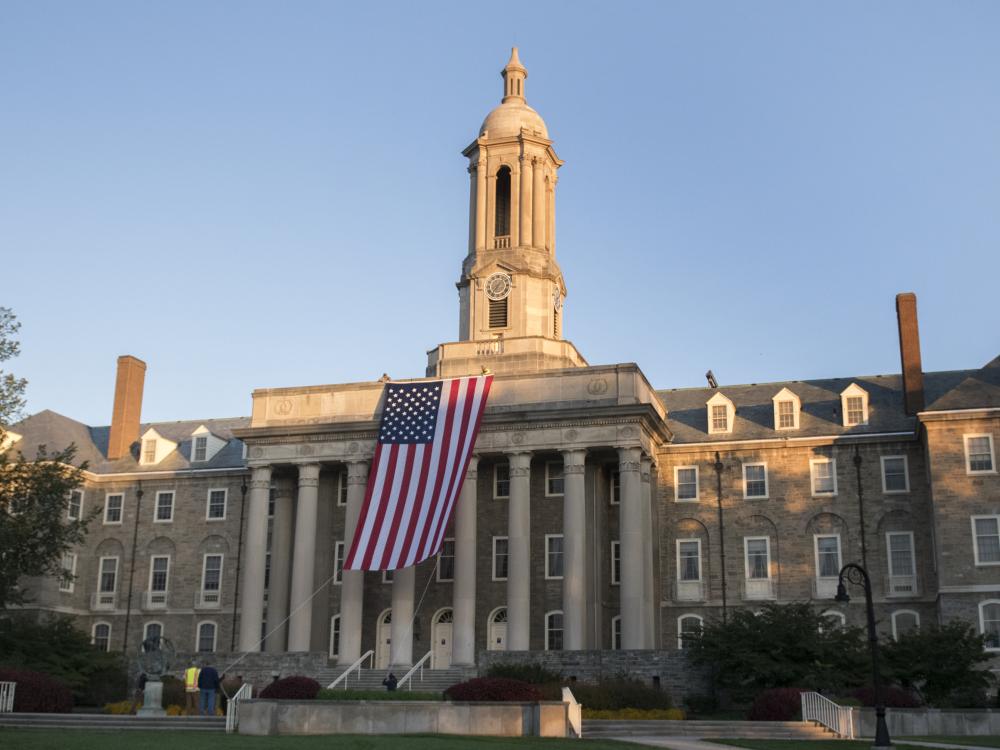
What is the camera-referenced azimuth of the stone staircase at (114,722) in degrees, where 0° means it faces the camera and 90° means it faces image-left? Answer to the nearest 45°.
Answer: approximately 0°

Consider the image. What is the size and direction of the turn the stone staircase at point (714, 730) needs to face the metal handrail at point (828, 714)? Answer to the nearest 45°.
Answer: approximately 90° to its left

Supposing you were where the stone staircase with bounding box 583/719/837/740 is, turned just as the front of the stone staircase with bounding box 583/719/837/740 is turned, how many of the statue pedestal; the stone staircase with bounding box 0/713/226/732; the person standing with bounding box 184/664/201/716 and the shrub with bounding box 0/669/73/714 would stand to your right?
4

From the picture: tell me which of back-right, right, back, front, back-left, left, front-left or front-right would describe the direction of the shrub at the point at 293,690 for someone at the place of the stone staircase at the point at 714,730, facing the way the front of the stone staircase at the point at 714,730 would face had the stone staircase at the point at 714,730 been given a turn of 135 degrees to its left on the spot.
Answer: back-left

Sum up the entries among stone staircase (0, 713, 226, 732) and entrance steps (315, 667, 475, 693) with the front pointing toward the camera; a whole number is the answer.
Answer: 2

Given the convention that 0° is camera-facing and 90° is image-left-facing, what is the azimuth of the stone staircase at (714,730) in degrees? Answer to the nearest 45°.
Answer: approximately 0°

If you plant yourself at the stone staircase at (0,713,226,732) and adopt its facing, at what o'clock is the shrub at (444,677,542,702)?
The shrub is roughly at 10 o'clock from the stone staircase.

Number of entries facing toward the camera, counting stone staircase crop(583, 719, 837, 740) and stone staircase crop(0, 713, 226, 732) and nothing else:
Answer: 2

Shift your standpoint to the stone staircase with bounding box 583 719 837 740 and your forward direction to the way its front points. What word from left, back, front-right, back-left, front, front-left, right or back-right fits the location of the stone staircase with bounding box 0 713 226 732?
right

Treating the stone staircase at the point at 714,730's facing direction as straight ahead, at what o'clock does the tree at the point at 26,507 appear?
The tree is roughly at 3 o'clock from the stone staircase.
